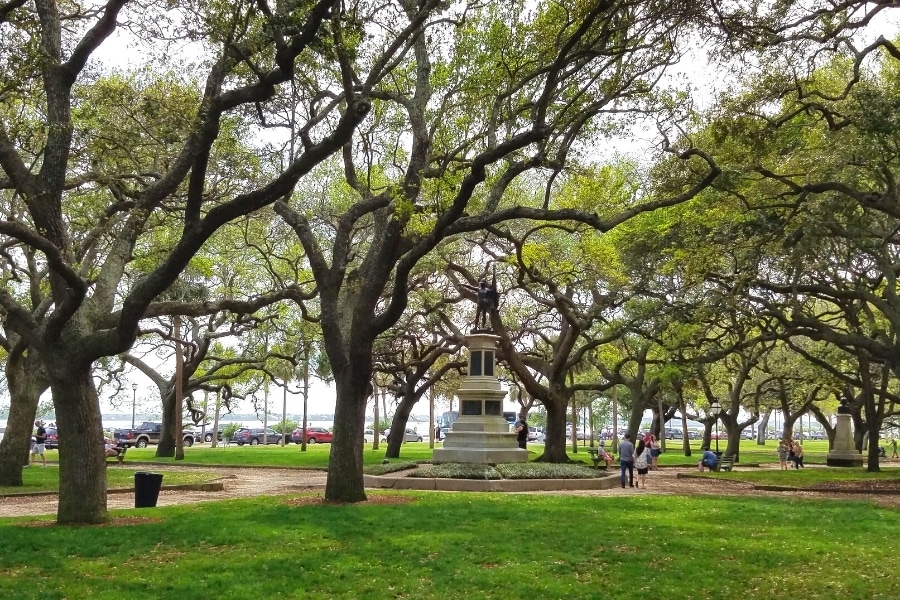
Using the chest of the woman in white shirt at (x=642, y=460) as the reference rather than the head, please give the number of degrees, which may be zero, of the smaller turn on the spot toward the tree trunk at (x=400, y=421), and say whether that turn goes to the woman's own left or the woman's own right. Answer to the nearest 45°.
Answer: approximately 45° to the woman's own left

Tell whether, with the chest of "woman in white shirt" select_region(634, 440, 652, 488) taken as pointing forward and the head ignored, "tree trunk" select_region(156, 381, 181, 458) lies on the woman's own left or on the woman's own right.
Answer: on the woman's own left

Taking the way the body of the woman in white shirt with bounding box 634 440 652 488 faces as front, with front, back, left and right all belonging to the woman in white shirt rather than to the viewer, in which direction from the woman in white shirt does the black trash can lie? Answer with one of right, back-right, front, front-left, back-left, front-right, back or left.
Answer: back-left

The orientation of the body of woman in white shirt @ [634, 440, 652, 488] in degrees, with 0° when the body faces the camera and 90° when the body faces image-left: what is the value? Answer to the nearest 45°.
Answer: approximately 180°

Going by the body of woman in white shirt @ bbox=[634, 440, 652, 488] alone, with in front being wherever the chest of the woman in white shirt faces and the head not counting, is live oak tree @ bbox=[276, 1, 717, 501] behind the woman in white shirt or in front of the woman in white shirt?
behind
